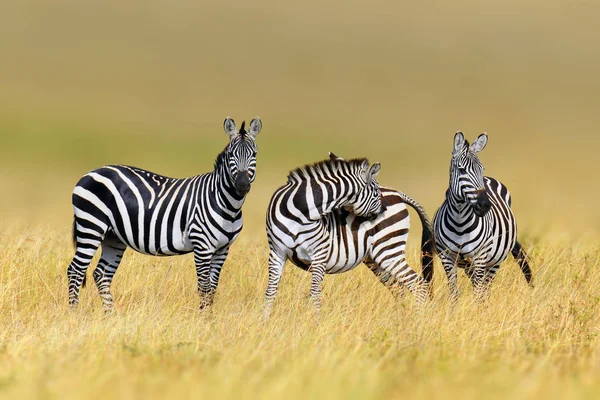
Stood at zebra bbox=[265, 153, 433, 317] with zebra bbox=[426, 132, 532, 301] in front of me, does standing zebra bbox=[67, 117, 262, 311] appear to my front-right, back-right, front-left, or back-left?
back-left

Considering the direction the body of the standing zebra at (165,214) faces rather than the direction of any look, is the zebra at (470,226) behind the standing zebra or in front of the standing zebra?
in front

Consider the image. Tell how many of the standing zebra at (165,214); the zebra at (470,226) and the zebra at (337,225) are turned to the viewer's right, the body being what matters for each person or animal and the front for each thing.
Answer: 1

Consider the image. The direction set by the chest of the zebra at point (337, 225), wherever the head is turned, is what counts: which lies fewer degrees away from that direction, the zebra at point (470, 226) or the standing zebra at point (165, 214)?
the standing zebra

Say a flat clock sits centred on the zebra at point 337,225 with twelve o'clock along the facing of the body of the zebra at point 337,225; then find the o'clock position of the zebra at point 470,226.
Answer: the zebra at point 470,226 is roughly at 7 o'clock from the zebra at point 337,225.

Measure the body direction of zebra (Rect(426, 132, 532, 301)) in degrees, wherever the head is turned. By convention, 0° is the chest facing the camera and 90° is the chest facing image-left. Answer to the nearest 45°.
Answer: approximately 45°

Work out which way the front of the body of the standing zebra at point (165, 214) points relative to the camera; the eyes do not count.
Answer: to the viewer's right

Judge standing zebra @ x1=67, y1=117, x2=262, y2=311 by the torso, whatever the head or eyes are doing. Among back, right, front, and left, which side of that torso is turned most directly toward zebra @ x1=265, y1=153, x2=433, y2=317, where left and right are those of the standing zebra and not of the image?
front
